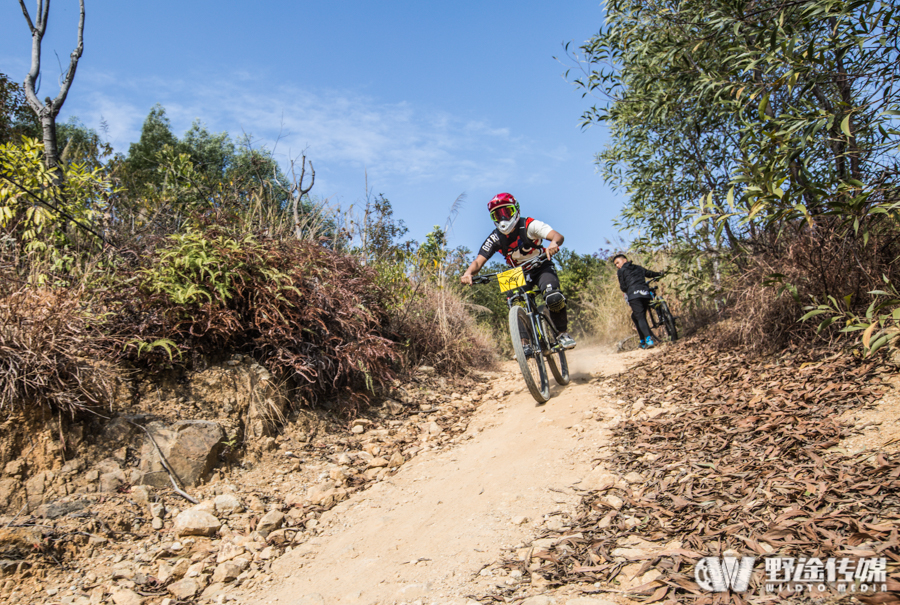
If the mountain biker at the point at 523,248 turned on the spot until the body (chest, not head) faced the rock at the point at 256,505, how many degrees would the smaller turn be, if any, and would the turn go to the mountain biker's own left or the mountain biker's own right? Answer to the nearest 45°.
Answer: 0° — they already face it

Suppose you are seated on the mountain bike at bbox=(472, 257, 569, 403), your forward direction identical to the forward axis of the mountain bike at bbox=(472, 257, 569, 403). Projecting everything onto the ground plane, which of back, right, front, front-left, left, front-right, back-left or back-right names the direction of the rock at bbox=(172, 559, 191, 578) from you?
front-right

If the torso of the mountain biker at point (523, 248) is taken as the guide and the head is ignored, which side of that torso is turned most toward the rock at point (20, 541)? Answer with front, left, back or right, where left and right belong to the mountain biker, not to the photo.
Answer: front

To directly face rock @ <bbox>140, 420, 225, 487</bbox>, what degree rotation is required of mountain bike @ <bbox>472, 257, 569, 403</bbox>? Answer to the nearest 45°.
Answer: approximately 45° to its right

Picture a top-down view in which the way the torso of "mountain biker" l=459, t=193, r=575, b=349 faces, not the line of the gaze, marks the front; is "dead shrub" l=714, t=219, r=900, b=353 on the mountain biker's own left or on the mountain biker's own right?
on the mountain biker's own left

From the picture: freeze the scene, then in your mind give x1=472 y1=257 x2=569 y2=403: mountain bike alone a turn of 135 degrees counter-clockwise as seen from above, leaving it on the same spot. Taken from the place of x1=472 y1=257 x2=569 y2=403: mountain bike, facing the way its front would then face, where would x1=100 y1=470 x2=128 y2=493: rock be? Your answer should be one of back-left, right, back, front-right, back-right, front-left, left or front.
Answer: back

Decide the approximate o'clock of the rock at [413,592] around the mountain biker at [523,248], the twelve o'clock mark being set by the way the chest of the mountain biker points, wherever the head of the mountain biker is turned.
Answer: The rock is roughly at 11 o'clock from the mountain biker.

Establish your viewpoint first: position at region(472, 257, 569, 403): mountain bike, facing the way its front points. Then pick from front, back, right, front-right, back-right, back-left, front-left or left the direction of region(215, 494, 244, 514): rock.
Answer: front-right

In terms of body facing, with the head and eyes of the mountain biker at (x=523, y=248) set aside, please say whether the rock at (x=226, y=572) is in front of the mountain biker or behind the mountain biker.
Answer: in front

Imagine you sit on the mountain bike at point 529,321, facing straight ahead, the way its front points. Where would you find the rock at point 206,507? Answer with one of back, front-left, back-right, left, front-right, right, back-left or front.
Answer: front-right

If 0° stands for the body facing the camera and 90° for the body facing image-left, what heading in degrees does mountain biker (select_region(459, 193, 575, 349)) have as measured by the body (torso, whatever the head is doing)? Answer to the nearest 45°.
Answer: approximately 45°

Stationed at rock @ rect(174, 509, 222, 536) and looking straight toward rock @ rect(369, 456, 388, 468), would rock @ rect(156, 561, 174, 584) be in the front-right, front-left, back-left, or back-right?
back-right

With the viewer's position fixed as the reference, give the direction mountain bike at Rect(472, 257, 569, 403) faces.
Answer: facing the viewer

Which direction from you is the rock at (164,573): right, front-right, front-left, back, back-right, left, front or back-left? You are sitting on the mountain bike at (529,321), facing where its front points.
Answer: front-right

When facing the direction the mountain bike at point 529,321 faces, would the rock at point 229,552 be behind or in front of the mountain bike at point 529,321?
in front

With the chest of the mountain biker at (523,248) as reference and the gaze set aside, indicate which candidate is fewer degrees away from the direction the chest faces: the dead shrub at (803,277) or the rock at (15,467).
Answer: the rock

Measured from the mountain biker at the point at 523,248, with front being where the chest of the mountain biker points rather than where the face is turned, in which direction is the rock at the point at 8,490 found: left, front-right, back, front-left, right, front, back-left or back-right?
front

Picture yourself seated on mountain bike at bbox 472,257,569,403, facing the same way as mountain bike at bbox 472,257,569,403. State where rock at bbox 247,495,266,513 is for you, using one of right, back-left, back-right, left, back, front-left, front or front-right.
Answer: front-right

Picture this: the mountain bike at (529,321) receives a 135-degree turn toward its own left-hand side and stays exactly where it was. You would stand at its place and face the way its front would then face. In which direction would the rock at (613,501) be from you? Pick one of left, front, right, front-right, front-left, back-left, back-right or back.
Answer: back-right
